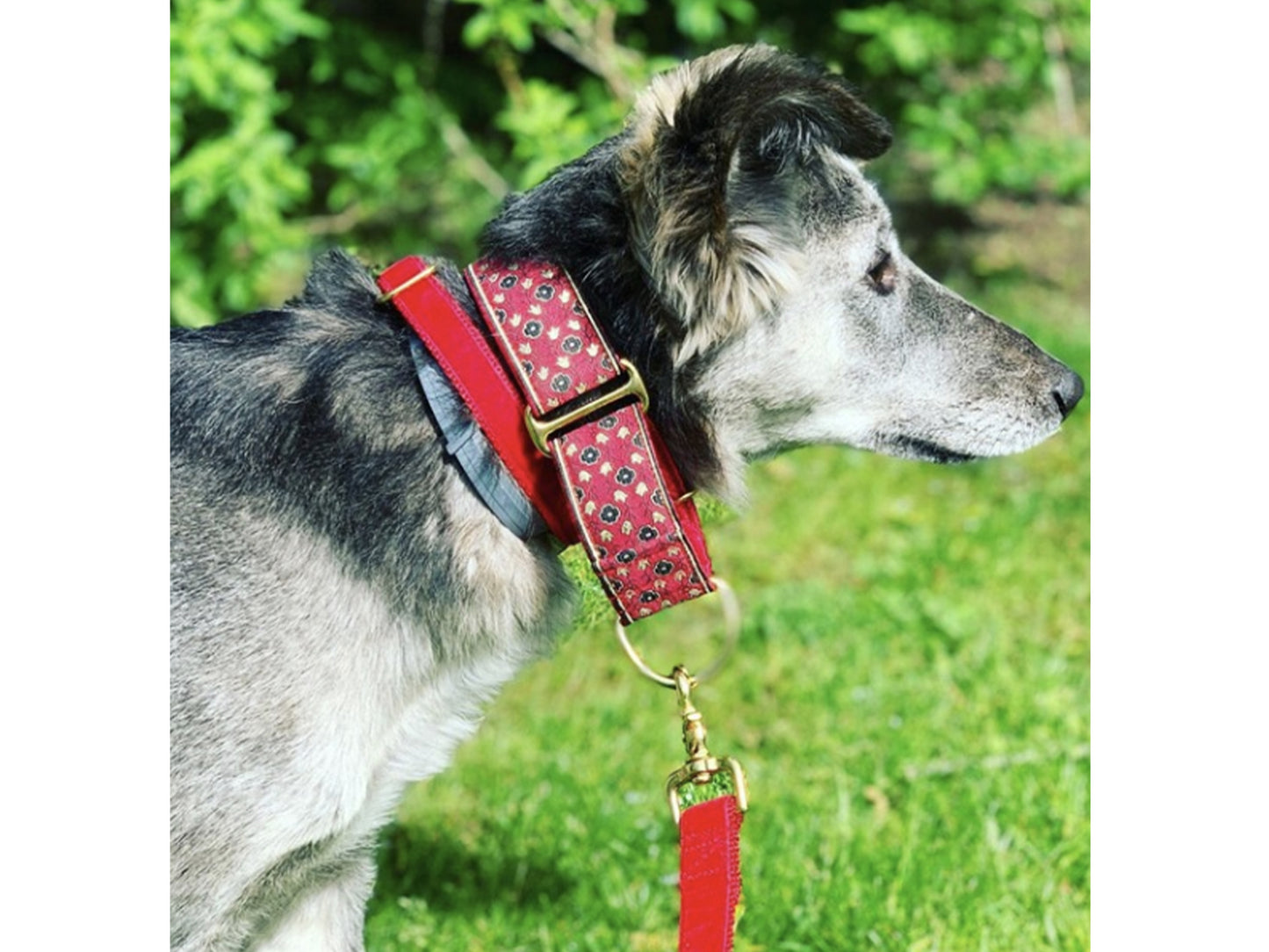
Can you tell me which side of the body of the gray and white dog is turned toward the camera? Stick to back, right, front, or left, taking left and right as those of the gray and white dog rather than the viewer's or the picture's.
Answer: right
